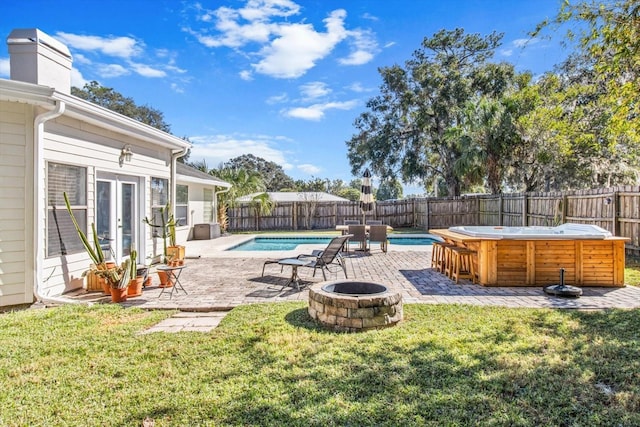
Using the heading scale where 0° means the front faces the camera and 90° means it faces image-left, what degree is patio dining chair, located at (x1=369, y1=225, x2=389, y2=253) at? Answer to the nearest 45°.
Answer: approximately 180°

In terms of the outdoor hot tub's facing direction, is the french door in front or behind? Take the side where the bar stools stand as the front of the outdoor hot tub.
in front

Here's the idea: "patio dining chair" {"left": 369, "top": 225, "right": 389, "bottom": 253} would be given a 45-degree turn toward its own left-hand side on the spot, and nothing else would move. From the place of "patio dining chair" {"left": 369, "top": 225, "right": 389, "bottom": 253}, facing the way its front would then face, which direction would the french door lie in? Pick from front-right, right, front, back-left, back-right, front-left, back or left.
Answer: left

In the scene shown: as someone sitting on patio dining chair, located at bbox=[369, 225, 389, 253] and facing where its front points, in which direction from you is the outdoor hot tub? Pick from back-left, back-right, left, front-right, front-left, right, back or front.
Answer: back-right

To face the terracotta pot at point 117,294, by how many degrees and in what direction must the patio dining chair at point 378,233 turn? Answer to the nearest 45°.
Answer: approximately 135° to its left

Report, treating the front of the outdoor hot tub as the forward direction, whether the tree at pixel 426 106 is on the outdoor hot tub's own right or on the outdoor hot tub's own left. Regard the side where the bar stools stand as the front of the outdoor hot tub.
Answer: on the outdoor hot tub's own right

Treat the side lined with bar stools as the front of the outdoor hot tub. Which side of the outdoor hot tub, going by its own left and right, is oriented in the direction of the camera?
left

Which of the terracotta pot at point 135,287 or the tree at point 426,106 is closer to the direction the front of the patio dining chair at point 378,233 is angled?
the tree

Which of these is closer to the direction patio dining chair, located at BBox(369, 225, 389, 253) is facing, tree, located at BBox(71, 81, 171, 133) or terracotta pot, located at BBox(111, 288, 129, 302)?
the tree
